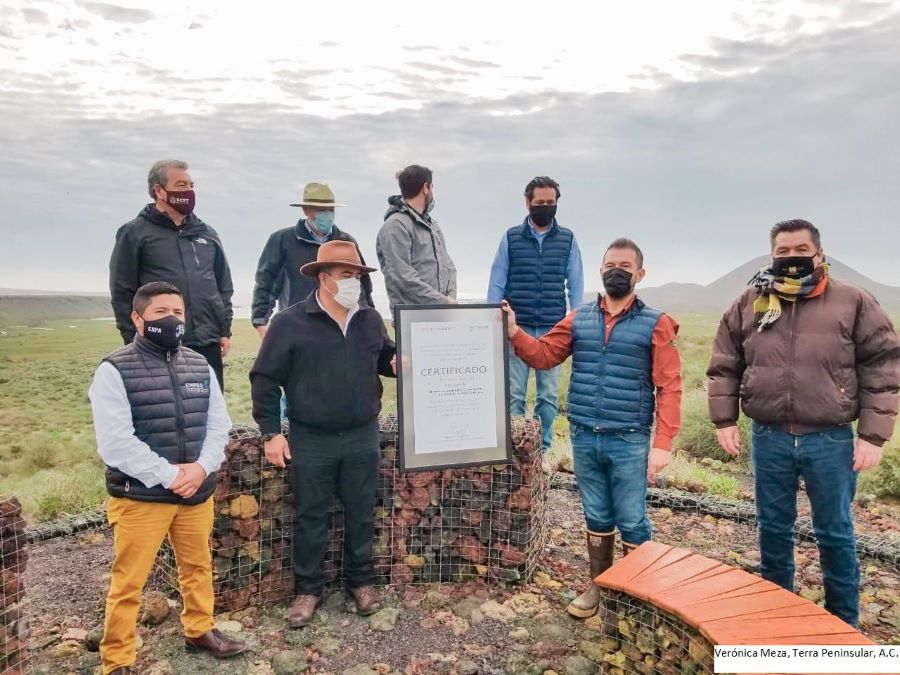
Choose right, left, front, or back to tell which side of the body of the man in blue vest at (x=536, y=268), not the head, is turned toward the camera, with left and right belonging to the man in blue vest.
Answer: front

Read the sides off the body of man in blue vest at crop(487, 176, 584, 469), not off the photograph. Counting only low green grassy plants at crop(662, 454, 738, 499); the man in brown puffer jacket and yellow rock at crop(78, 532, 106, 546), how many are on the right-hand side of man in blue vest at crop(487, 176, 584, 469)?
1

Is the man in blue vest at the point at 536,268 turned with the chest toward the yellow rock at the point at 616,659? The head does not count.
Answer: yes

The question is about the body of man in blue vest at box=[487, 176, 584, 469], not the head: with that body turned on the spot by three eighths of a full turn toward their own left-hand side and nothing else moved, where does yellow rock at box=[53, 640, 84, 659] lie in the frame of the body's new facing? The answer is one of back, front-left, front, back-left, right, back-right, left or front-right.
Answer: back

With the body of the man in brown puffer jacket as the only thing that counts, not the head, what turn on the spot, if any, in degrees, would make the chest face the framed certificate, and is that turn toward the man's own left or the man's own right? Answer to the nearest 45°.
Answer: approximately 90° to the man's own right

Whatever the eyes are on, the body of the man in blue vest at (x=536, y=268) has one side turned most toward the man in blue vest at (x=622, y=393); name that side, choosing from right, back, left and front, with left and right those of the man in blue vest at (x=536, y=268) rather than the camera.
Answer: front

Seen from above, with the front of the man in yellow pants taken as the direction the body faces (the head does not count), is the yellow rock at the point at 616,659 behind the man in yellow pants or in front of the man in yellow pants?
in front

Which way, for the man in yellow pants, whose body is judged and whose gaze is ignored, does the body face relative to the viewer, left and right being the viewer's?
facing the viewer and to the right of the viewer

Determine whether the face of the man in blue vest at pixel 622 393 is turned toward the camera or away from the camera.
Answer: toward the camera

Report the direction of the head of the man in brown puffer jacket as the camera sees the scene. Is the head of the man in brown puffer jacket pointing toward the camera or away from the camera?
toward the camera

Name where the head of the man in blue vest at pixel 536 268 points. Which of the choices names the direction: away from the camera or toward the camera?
toward the camera

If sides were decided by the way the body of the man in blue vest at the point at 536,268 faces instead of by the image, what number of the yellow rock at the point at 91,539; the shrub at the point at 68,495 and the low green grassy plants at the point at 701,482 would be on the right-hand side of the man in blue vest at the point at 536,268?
2

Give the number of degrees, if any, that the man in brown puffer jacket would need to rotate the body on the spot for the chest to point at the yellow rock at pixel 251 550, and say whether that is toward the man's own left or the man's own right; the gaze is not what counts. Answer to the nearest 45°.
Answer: approximately 90° to the man's own right

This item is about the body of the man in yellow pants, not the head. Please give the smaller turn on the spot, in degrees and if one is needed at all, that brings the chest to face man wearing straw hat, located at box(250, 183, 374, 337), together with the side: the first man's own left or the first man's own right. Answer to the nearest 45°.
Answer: approximately 90° to the first man's own left

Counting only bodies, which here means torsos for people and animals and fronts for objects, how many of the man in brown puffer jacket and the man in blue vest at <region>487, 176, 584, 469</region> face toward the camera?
2

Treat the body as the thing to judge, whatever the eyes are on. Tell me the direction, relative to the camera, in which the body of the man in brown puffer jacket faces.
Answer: toward the camera

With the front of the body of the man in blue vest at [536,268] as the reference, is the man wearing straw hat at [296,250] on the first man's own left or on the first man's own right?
on the first man's own right
